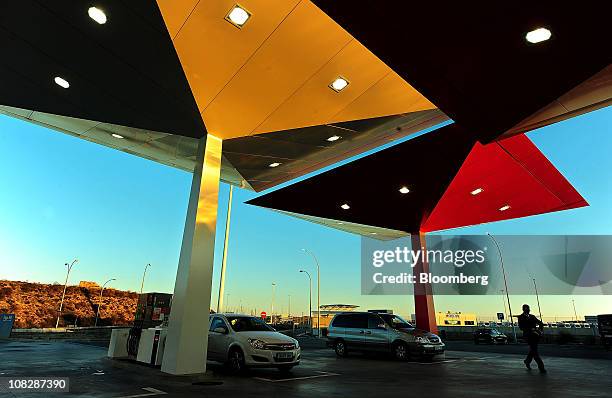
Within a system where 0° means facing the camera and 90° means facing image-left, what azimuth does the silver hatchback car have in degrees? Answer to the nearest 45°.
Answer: approximately 315°

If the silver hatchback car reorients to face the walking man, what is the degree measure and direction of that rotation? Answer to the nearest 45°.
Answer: approximately 45° to its left

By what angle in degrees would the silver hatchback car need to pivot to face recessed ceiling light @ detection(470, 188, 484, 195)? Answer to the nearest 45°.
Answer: approximately 45° to its left

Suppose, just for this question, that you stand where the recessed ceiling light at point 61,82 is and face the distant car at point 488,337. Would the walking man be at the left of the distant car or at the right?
right

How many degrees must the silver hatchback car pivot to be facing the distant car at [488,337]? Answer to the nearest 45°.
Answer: approximately 90° to its left

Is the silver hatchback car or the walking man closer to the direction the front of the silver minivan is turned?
the walking man

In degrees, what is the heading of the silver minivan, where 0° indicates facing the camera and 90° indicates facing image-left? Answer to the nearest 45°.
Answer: approximately 315°

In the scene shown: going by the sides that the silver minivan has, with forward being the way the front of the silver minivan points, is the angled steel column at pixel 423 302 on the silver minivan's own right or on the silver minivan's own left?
on the silver minivan's own left

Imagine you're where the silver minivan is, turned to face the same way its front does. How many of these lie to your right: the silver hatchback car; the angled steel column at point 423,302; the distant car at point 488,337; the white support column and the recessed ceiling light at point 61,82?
3

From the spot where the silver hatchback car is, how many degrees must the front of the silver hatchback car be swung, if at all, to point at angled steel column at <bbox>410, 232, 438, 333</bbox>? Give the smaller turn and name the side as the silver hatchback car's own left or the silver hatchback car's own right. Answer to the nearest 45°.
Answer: approximately 90° to the silver hatchback car's own left
